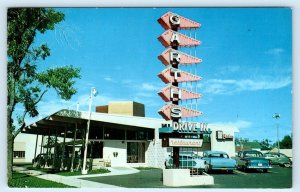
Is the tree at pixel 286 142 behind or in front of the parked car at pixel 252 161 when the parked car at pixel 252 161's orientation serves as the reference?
in front
